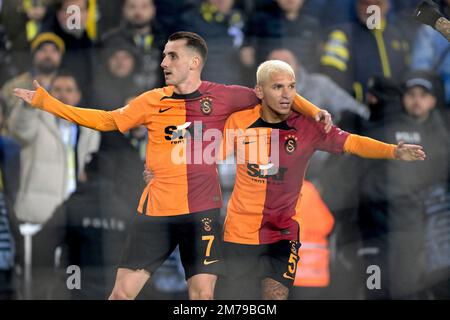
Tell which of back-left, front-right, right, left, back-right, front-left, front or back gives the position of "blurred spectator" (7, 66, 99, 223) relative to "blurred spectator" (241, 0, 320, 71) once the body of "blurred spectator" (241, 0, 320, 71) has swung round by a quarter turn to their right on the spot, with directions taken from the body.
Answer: front

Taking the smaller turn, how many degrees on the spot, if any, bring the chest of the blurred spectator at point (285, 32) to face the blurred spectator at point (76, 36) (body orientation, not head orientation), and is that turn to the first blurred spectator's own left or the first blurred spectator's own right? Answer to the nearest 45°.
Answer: approximately 90° to the first blurred spectator's own right

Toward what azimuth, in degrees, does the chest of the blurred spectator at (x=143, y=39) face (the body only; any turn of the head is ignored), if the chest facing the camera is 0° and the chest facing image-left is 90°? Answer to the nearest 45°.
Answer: approximately 0°

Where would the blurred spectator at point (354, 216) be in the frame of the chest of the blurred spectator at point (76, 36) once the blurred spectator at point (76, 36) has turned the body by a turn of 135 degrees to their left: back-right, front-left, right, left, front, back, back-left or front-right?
front-right

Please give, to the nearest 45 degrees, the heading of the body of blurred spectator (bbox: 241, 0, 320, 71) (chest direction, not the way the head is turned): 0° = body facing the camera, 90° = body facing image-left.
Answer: approximately 0°

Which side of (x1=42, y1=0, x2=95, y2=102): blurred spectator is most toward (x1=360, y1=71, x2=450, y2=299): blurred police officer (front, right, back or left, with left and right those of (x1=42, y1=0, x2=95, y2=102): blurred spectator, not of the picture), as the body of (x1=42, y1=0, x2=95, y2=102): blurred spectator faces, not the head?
left
